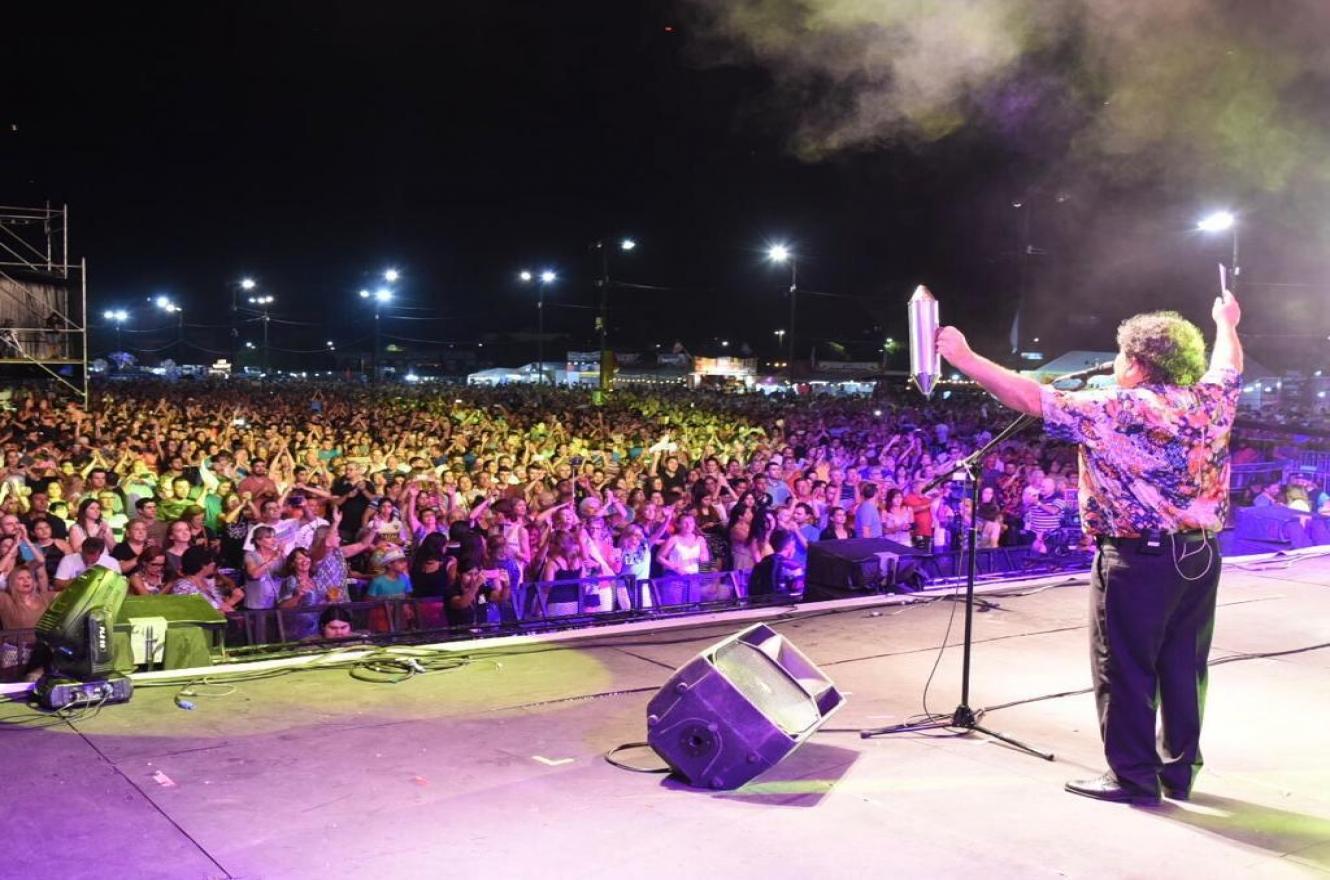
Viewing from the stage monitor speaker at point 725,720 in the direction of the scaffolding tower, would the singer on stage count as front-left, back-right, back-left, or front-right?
back-right

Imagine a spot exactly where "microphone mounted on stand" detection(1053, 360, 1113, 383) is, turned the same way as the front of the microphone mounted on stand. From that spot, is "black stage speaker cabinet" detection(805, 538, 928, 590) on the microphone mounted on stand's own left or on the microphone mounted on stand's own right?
on the microphone mounted on stand's own left

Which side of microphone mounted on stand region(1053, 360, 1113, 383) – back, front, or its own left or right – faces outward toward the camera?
right

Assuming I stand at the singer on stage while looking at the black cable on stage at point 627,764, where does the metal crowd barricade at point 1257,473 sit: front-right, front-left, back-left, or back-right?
back-right

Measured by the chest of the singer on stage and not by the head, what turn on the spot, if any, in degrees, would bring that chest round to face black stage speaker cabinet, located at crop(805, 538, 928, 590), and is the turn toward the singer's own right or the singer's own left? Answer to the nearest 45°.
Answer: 0° — they already face it

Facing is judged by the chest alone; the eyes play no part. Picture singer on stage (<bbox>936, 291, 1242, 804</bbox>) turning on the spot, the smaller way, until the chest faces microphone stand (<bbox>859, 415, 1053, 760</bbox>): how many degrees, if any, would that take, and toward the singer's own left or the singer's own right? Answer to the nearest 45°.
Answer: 0° — they already face it

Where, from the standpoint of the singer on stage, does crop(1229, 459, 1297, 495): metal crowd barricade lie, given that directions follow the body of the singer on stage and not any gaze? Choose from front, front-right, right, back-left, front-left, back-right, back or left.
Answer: front-right

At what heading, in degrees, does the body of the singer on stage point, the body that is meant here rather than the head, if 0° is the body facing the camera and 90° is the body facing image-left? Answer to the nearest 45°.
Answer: approximately 135°

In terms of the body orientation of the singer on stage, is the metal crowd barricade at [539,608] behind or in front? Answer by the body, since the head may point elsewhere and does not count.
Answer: in front

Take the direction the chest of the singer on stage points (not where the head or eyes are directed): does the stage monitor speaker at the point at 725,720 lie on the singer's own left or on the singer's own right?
on the singer's own left

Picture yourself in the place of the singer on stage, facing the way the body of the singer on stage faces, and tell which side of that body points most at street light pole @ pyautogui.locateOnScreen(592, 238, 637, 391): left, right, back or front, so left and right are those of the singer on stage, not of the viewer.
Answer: front
